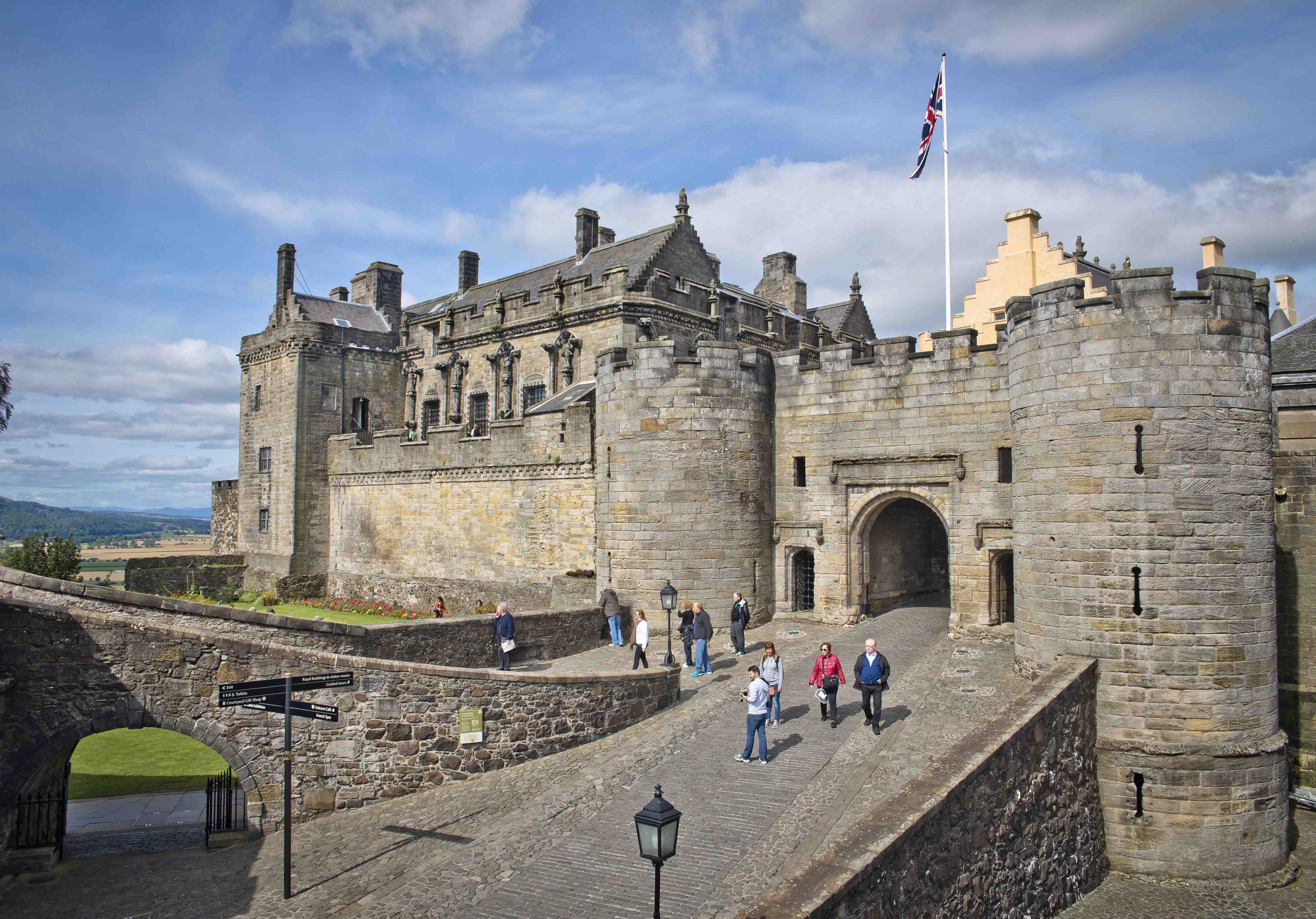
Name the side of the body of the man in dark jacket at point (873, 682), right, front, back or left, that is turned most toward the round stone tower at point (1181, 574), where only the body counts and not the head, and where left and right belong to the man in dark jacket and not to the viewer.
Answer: left

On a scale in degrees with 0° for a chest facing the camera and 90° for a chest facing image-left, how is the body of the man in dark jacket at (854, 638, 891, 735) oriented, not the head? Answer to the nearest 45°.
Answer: approximately 0°

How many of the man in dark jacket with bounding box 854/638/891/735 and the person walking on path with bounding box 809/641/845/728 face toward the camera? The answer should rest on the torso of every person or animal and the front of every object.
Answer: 2

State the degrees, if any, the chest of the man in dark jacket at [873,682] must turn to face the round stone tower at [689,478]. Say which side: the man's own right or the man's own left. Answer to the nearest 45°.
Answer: approximately 135° to the man's own right

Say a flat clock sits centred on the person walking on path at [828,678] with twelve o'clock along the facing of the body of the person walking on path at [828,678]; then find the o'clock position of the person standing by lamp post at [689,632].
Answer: the person standing by lamp post at [689,632] is roughly at 5 o'clock from the person walking on path at [828,678].

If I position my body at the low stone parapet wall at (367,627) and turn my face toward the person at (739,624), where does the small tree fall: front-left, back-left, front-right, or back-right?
back-left

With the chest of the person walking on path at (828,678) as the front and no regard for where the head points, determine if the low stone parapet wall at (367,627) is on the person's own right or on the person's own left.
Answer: on the person's own right

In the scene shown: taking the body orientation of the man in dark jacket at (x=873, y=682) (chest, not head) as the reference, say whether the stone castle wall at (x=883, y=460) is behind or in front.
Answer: behind

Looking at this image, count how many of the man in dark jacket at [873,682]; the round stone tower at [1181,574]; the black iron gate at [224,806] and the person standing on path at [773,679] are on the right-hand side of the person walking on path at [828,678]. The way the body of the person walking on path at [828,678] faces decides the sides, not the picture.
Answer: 2

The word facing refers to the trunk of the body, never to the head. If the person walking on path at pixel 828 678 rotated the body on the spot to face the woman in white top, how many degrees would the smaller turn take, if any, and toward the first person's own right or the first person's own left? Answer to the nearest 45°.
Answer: approximately 135° to the first person's own right

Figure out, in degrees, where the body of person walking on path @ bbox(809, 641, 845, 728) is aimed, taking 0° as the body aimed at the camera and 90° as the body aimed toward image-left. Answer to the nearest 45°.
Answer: approximately 0°

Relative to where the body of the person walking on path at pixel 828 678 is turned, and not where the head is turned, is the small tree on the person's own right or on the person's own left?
on the person's own right

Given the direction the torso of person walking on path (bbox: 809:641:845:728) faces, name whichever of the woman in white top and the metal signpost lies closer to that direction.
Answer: the metal signpost
